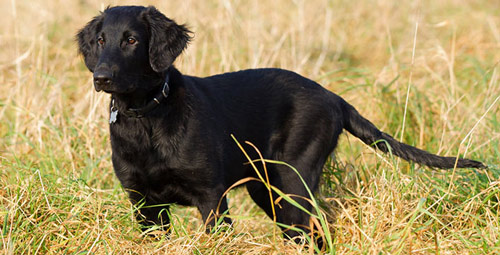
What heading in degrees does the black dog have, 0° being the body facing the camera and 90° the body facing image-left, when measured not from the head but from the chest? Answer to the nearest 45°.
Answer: approximately 45°
